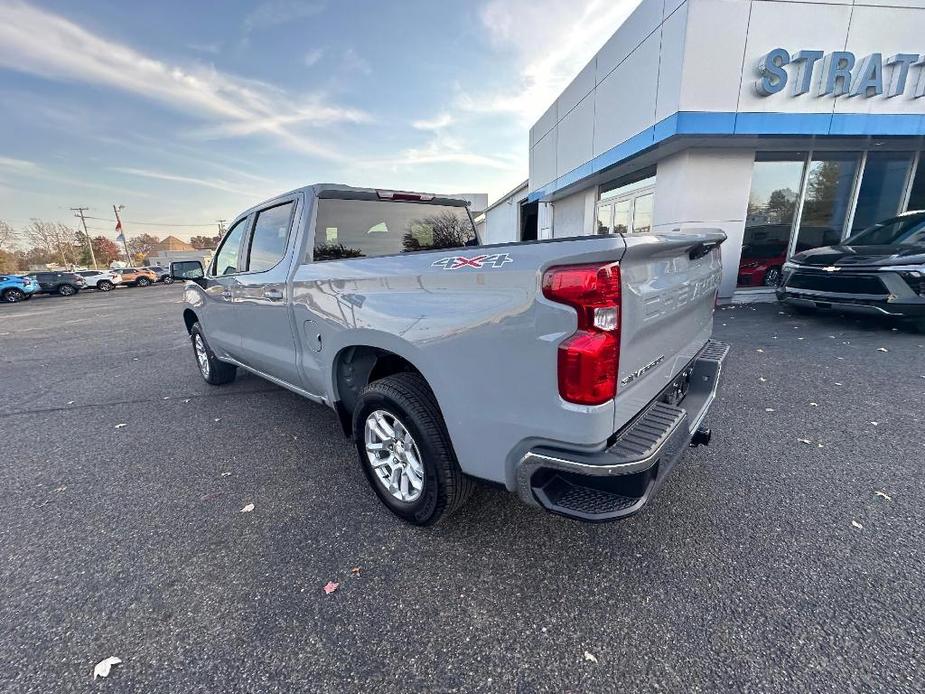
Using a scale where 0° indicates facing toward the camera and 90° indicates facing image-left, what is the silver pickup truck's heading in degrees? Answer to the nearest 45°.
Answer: approximately 135°

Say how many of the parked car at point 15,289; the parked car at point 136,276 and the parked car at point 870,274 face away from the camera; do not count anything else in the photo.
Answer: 0

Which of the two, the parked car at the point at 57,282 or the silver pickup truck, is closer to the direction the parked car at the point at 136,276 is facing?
the silver pickup truck

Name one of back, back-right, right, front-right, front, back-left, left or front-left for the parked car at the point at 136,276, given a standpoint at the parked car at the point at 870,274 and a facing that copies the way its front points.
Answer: front-right

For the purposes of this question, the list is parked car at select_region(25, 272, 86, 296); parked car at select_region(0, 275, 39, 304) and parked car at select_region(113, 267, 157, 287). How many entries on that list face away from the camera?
0

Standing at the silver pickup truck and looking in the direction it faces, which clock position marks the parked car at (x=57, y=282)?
The parked car is roughly at 12 o'clock from the silver pickup truck.

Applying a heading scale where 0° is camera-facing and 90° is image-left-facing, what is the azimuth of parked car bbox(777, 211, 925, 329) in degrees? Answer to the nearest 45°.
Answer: approximately 45°

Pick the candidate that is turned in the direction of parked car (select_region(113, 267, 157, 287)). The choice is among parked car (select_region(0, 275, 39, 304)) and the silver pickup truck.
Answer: the silver pickup truck

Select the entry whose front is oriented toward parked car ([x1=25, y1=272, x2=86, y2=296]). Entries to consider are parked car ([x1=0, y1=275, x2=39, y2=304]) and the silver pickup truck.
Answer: the silver pickup truck

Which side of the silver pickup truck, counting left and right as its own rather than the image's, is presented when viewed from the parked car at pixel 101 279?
front
